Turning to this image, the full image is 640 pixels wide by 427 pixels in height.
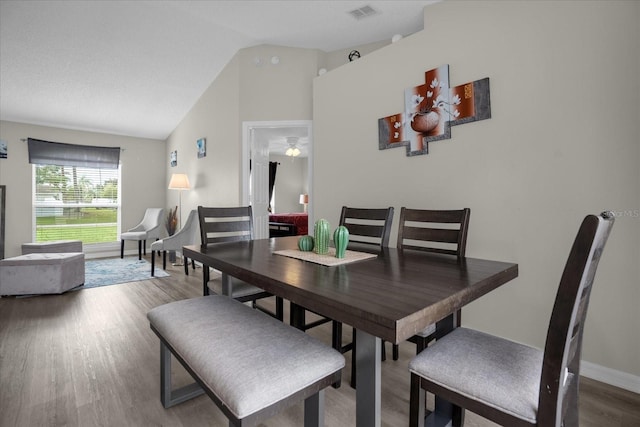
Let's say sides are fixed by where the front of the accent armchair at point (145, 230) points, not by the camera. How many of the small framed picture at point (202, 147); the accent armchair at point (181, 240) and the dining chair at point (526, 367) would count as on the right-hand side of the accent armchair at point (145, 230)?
0

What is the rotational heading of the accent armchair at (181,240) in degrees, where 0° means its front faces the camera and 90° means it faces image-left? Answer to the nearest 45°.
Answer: approximately 90°

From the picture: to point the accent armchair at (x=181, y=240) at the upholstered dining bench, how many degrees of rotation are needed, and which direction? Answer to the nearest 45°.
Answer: approximately 90° to its left

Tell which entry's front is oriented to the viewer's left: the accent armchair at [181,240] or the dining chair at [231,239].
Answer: the accent armchair

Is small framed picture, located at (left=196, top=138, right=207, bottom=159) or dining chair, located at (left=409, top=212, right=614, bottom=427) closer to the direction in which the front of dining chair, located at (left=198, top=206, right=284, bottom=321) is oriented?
the dining chair

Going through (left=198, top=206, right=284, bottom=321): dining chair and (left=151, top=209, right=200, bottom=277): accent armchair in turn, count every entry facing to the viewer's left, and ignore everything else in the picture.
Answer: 1

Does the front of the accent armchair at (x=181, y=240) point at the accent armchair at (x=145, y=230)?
no

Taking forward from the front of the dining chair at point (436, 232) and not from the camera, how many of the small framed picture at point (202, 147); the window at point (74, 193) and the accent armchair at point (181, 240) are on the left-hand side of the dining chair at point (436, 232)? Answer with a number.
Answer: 0

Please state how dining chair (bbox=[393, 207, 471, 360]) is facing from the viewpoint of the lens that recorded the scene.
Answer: facing the viewer and to the left of the viewer

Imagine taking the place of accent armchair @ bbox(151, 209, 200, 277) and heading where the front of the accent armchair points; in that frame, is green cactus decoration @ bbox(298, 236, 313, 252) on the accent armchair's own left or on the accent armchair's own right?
on the accent armchair's own left

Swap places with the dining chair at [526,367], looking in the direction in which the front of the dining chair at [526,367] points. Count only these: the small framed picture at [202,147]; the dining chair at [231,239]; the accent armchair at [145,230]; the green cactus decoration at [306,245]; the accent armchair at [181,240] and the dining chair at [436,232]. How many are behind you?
0

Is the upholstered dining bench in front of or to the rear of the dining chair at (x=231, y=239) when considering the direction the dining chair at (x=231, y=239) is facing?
in front

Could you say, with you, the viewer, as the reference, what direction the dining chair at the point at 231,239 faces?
facing the viewer and to the right of the viewer

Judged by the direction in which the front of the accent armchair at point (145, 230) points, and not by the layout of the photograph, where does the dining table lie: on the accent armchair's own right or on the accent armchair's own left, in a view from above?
on the accent armchair's own left
